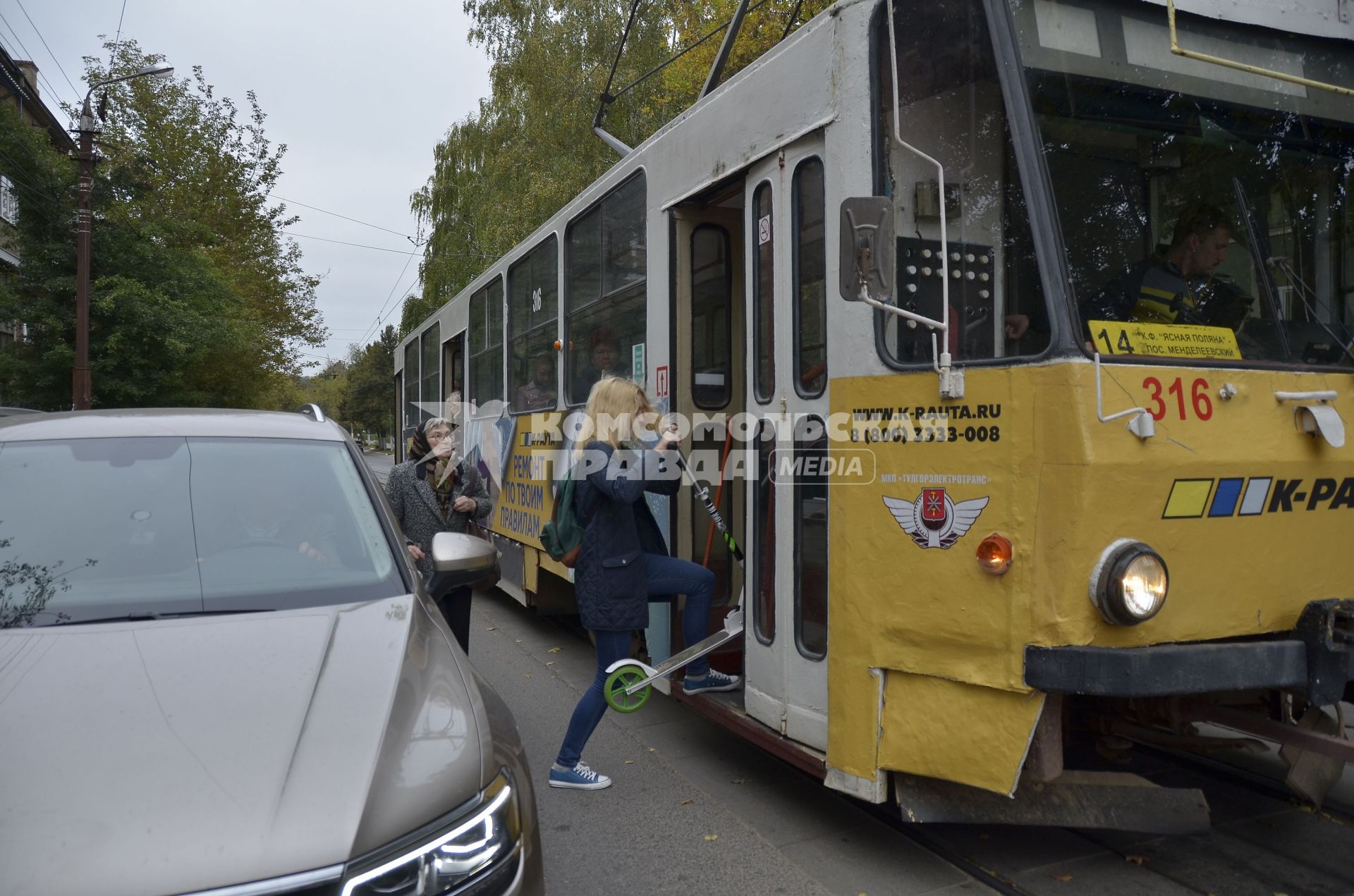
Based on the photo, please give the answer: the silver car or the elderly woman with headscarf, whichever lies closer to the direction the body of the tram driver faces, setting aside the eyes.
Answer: the silver car

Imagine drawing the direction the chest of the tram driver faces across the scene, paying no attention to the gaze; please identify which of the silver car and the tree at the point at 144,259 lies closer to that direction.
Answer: the silver car

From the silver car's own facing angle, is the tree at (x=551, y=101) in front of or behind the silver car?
behind

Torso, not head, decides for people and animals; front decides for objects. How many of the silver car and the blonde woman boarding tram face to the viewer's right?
1

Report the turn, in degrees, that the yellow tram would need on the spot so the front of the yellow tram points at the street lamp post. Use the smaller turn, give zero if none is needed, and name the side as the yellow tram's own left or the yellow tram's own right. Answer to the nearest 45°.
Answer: approximately 180°

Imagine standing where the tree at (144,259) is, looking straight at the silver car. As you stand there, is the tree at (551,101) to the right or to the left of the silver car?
left

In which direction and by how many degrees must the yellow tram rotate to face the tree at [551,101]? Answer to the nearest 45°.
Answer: approximately 180°

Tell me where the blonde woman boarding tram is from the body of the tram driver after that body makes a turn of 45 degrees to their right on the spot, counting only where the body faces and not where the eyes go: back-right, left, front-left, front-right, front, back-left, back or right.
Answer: right

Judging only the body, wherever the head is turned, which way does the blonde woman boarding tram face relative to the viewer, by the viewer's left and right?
facing to the right of the viewer

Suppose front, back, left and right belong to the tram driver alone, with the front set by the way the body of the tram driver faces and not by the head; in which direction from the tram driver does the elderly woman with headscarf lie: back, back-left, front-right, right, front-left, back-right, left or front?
back-right

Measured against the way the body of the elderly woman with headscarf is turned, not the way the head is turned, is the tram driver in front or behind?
in front

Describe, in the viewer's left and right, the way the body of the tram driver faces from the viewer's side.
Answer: facing the viewer and to the right of the viewer

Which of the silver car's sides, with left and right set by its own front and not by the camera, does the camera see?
front

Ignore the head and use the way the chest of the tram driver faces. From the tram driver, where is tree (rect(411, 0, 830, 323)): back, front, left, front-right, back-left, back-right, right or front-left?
back
